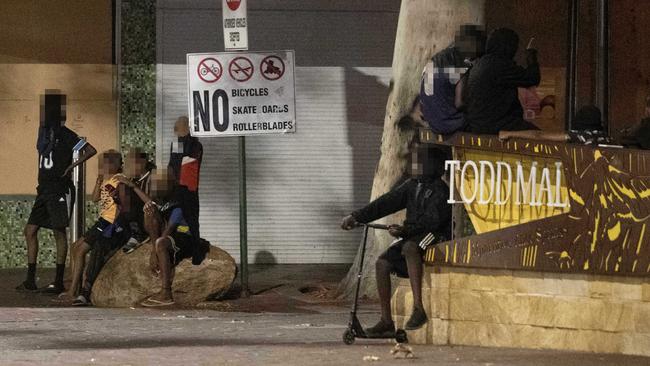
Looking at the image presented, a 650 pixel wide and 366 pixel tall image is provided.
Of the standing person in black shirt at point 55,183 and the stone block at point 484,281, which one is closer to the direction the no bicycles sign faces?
the stone block

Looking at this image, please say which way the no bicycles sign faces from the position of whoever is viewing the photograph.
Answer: facing the viewer

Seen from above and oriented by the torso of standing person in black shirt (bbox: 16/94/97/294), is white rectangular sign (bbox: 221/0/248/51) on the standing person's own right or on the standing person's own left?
on the standing person's own left

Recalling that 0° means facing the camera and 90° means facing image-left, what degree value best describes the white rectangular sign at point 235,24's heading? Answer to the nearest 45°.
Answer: approximately 0°

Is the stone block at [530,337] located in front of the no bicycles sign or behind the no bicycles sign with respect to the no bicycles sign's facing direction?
in front

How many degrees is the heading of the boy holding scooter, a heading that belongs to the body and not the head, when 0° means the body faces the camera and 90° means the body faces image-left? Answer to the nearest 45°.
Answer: approximately 45°

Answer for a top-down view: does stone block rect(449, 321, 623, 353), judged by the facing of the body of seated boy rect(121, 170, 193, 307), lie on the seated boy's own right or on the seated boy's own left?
on the seated boy's own left

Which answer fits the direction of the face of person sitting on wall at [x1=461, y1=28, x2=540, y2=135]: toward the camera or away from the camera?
away from the camera

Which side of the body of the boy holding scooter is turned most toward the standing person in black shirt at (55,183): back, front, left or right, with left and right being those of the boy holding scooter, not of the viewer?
right
